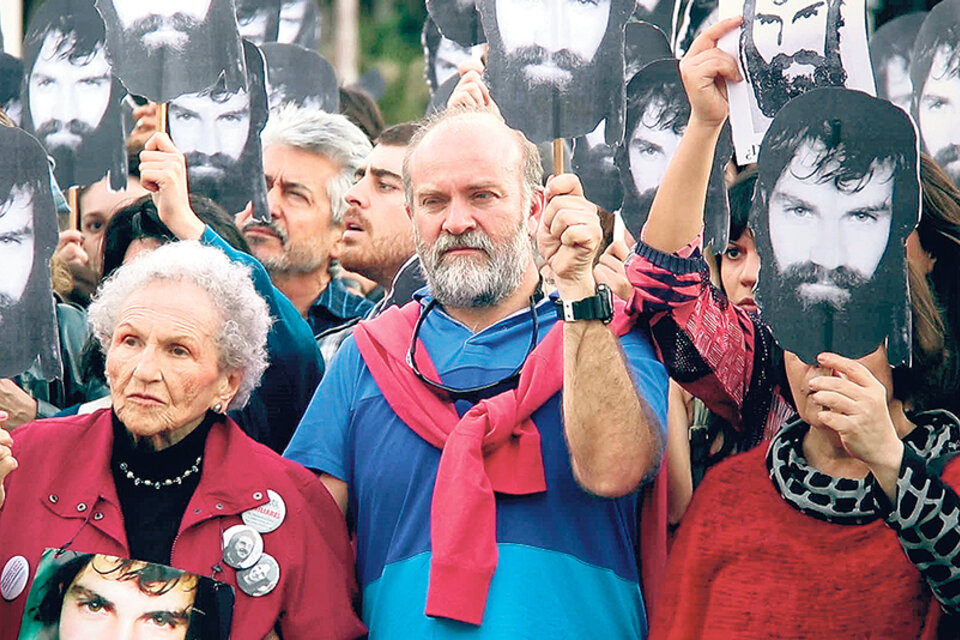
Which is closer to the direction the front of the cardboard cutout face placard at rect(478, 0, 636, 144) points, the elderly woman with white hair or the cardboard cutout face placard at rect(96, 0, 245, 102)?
the elderly woman with white hair

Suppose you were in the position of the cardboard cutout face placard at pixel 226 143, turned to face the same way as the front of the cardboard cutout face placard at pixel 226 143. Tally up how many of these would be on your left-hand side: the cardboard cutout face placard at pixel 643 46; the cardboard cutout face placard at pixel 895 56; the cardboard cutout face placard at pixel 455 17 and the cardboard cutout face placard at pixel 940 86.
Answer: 4

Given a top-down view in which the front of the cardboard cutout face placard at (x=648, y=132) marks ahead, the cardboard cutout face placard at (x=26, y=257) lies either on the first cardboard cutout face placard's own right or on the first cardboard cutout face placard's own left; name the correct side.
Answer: on the first cardboard cutout face placard's own right

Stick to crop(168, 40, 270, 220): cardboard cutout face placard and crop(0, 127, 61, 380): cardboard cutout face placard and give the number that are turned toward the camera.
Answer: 2

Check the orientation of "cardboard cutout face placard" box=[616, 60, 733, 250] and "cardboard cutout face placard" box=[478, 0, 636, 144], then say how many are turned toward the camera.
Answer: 2

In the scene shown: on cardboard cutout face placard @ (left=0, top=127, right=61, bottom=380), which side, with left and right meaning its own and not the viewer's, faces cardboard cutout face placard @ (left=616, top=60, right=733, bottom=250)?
left

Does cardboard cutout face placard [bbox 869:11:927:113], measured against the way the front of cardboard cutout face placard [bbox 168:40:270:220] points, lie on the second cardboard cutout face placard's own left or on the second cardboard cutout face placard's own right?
on the second cardboard cutout face placard's own left
